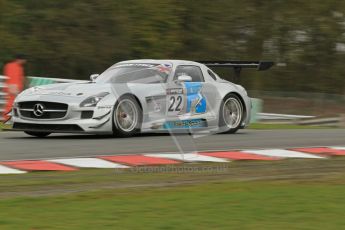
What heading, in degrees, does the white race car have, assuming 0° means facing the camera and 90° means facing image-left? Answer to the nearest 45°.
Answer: approximately 45°
